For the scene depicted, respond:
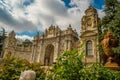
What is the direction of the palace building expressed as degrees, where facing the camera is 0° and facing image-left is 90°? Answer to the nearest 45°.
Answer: approximately 45°

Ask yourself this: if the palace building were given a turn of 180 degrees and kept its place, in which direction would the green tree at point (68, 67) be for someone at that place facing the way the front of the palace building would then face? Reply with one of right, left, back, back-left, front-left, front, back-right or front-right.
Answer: back-right
